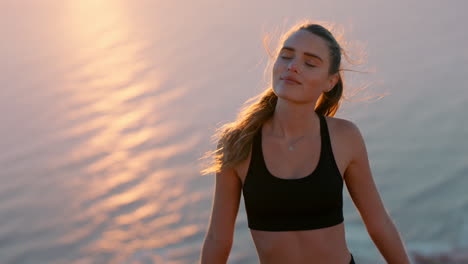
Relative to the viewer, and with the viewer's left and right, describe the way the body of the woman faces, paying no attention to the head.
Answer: facing the viewer
